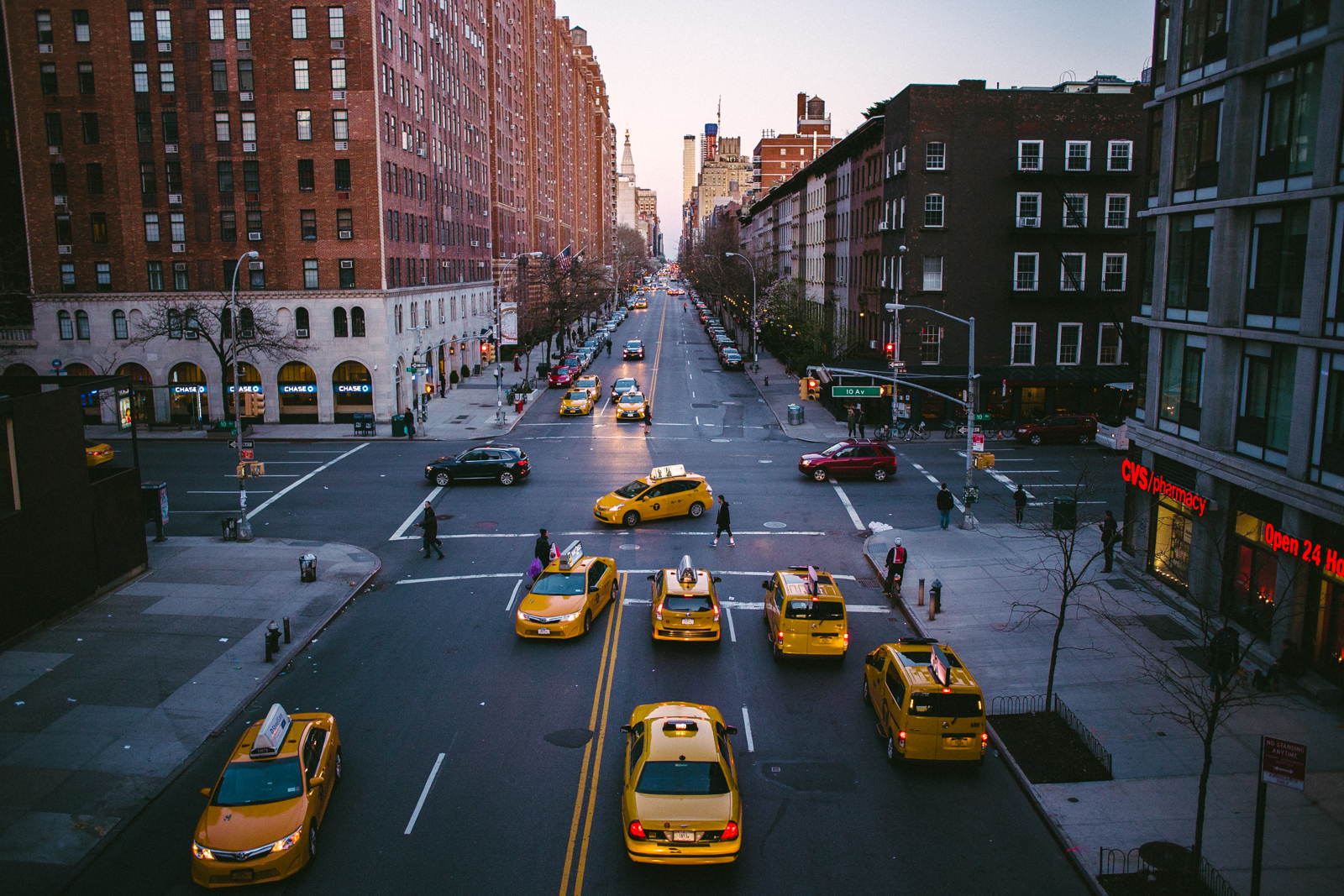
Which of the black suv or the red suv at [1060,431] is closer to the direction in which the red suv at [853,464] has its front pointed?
the black suv

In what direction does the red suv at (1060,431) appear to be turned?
to the viewer's left

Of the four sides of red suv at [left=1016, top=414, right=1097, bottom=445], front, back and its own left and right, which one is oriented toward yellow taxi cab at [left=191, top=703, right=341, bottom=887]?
left

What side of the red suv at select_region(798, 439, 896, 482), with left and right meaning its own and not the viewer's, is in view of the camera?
left

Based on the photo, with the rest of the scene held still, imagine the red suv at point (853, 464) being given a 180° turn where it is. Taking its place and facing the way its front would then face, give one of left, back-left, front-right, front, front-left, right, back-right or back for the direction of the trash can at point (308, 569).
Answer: back-right

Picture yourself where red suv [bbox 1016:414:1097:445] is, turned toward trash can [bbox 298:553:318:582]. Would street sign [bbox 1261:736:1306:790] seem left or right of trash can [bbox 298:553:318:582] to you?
left

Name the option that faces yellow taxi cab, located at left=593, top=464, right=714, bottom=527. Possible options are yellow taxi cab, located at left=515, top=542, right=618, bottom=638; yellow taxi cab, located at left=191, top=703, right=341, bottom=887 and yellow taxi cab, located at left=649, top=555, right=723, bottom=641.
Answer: yellow taxi cab, located at left=649, top=555, right=723, bottom=641

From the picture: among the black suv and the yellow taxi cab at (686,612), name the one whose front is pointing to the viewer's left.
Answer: the black suv

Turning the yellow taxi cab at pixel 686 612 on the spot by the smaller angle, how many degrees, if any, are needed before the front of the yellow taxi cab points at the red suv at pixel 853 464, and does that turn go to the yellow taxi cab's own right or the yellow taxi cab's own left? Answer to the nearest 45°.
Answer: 0° — it already faces it

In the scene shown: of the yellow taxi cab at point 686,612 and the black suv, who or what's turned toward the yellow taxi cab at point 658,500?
the yellow taxi cab at point 686,612

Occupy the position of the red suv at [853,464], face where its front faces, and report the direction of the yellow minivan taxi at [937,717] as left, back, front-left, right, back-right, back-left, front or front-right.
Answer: left

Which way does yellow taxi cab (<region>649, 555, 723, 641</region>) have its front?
away from the camera
